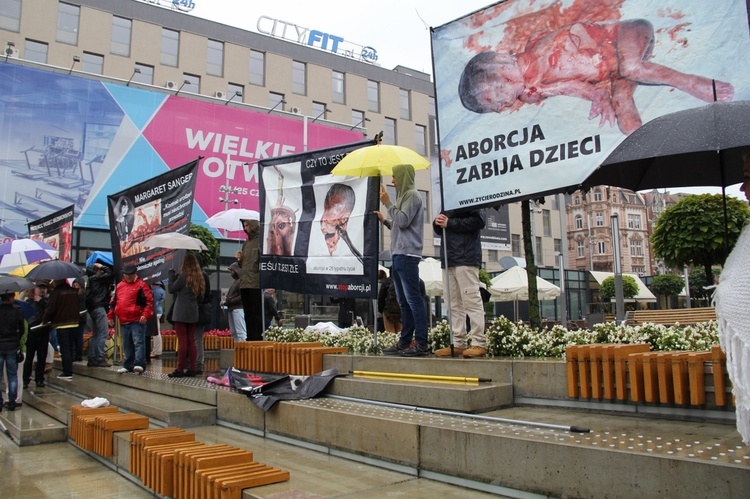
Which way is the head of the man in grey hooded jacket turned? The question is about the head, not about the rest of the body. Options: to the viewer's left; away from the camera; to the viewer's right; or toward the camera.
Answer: to the viewer's left

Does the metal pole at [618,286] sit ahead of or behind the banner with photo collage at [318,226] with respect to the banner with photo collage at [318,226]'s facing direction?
behind

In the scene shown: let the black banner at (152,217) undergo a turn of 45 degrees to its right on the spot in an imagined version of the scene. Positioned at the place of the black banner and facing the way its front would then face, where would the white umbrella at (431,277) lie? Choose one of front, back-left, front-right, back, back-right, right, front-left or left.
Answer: back-right

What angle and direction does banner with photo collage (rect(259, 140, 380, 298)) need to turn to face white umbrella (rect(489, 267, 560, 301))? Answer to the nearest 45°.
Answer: approximately 180°

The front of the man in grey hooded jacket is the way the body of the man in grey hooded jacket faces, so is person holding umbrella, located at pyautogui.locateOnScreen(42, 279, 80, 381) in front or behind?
in front

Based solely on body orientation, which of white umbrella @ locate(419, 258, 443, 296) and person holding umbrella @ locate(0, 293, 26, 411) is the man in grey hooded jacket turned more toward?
the person holding umbrella

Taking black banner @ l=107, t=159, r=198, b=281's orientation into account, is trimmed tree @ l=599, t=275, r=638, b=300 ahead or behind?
behind

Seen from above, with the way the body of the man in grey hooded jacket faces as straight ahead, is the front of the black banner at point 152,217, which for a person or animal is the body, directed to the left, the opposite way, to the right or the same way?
to the left

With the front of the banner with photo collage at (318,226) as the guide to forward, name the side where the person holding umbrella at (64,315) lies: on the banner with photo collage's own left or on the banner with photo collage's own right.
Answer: on the banner with photo collage's own right

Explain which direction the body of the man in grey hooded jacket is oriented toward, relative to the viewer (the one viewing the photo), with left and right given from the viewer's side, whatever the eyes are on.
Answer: facing to the left of the viewer

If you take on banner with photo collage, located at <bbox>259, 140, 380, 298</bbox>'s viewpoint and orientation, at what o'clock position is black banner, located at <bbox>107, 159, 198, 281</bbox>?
The black banner is roughly at 3 o'clock from the banner with photo collage.

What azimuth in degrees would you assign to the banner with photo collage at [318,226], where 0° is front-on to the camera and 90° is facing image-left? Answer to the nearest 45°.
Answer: approximately 45°
